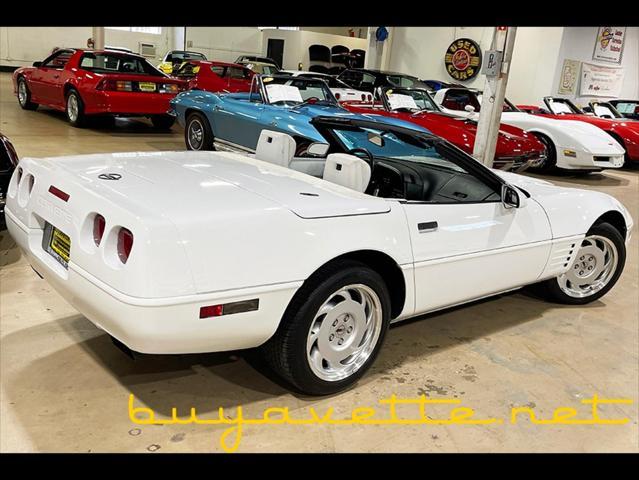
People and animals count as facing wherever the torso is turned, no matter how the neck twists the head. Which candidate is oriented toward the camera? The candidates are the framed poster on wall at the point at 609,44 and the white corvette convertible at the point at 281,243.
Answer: the framed poster on wall

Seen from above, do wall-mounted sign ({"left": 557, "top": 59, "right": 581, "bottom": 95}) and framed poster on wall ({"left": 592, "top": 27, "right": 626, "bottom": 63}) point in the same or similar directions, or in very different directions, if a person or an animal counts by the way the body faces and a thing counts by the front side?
same or similar directions

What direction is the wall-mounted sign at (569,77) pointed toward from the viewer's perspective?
toward the camera

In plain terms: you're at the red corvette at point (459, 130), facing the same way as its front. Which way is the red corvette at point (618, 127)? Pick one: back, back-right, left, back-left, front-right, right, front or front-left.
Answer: left

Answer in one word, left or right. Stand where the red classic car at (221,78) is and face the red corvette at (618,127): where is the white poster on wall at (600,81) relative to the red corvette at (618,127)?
left

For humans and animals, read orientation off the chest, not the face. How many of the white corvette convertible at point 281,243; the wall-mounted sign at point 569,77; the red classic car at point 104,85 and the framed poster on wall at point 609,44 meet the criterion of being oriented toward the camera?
2

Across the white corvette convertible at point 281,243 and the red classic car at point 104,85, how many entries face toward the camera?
0

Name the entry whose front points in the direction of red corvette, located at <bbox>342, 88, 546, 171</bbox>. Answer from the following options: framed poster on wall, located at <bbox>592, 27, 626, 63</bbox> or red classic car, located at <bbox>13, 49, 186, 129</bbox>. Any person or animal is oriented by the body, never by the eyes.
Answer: the framed poster on wall

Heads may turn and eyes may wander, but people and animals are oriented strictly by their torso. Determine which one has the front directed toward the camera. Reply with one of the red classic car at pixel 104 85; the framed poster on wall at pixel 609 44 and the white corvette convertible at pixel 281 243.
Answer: the framed poster on wall

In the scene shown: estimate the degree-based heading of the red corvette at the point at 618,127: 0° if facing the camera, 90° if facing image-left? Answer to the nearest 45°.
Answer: approximately 315°

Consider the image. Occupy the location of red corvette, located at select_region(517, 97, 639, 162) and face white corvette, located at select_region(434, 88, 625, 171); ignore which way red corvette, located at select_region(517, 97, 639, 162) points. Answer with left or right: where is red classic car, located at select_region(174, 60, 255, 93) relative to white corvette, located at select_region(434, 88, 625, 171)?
right

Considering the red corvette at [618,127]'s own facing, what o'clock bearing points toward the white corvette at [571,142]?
The white corvette is roughly at 2 o'clock from the red corvette.

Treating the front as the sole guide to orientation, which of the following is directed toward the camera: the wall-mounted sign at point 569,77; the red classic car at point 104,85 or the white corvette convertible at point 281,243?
the wall-mounted sign

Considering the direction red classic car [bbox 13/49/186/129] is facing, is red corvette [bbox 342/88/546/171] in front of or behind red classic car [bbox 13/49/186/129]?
behind

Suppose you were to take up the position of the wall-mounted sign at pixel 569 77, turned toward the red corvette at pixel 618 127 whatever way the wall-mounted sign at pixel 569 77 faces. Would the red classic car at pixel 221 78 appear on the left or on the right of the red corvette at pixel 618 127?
right

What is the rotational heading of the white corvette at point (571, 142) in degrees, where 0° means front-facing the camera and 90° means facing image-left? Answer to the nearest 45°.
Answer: approximately 315°
